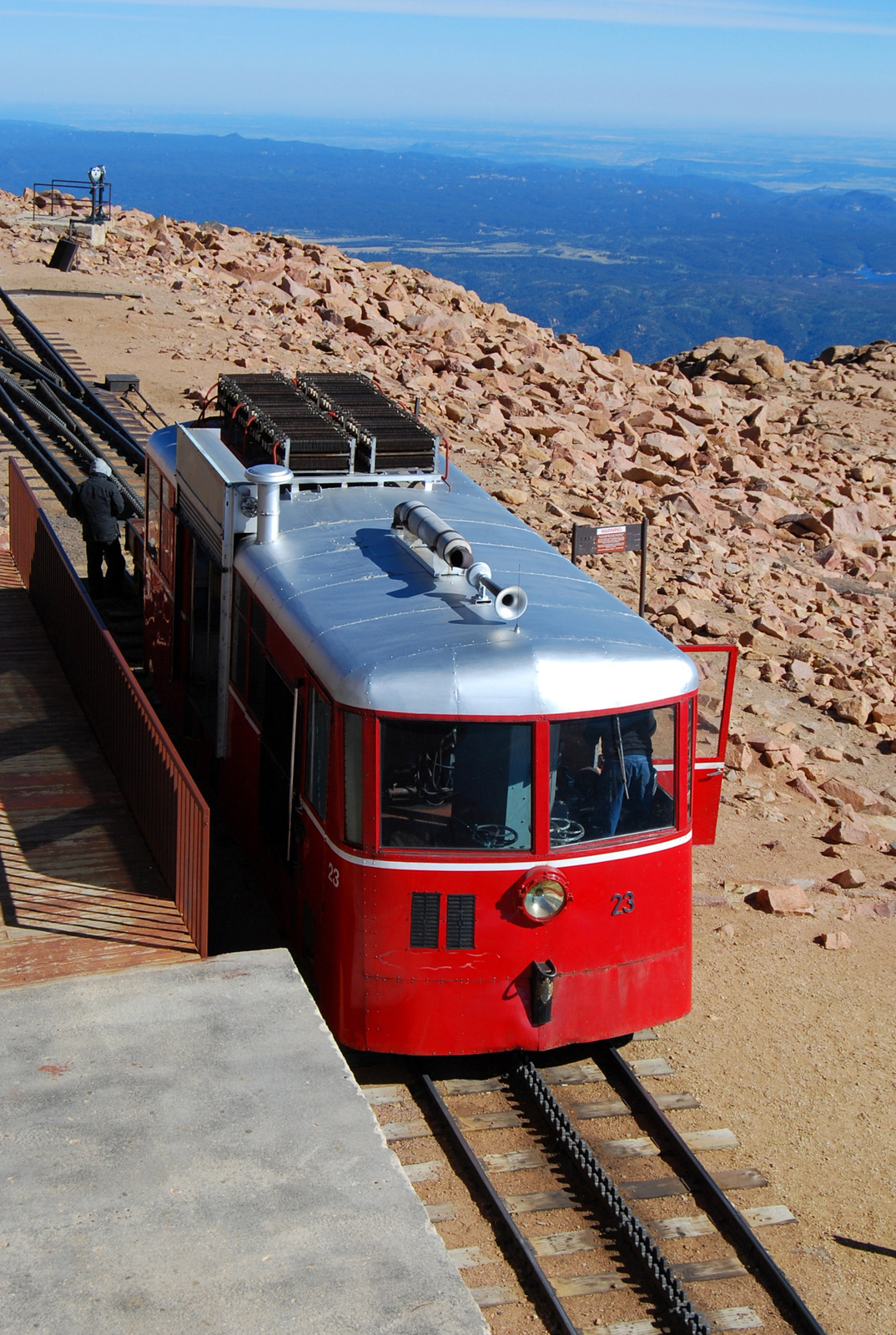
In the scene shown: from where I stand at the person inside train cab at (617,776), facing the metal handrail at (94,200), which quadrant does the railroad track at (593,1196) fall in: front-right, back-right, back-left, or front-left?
back-left

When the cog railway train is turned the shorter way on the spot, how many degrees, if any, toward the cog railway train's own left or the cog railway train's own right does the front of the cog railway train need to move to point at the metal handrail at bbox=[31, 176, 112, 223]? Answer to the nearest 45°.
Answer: approximately 135° to the cog railway train's own left

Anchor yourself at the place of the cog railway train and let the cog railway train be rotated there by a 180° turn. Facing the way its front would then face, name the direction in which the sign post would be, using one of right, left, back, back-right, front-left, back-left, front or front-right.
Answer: front-right

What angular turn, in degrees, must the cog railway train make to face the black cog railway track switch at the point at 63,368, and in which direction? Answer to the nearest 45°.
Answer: approximately 135° to its left

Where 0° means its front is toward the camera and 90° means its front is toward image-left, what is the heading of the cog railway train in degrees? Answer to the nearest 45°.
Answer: approximately 315°
